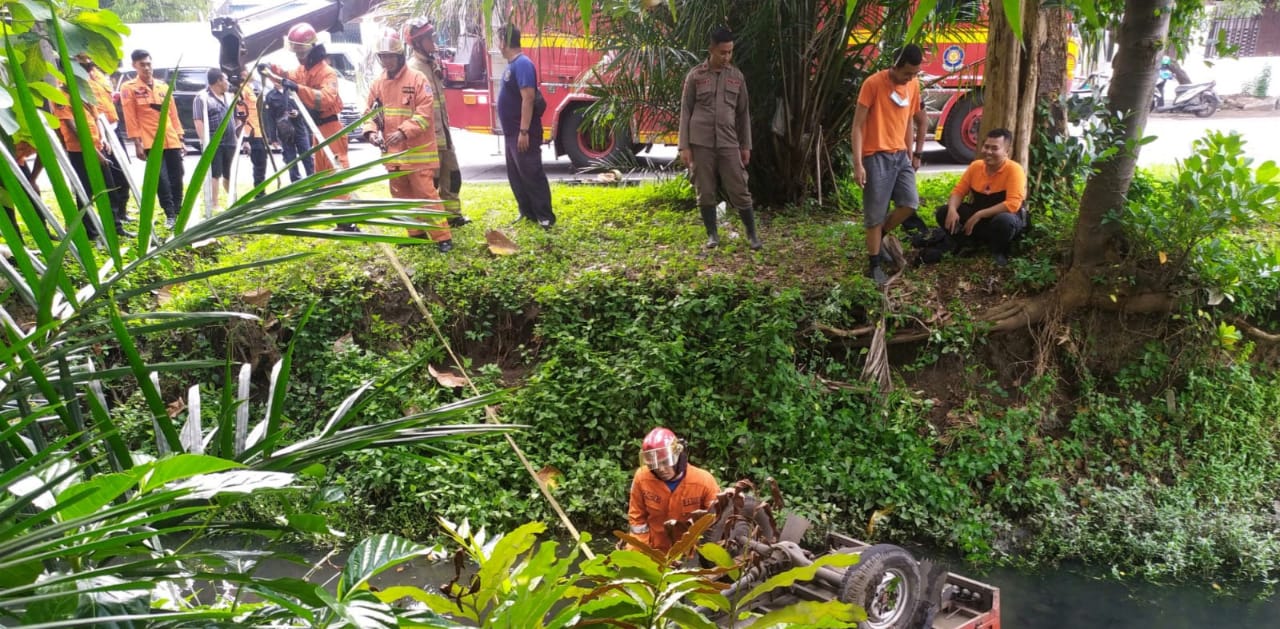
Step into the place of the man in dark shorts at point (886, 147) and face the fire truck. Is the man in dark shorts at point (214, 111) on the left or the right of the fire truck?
left

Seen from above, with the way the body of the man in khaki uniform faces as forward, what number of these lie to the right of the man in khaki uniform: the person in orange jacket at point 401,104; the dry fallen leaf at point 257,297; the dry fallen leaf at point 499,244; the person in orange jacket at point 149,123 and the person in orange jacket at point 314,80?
5

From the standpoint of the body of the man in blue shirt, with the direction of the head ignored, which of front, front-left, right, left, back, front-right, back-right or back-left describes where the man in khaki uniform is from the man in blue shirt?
back-left

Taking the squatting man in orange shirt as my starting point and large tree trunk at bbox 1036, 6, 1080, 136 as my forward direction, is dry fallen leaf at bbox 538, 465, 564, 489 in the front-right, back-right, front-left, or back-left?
back-left

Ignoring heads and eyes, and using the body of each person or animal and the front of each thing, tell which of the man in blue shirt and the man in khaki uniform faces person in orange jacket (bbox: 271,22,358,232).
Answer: the man in blue shirt

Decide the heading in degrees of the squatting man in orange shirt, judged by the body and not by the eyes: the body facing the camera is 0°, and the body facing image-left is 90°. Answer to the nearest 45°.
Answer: approximately 45°

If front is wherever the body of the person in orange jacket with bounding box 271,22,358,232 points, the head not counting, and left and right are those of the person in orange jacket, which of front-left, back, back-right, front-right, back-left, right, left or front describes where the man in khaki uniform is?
left

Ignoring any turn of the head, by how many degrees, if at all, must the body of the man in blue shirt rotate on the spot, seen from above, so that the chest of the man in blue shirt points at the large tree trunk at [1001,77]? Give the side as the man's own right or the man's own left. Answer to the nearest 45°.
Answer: approximately 135° to the man's own left

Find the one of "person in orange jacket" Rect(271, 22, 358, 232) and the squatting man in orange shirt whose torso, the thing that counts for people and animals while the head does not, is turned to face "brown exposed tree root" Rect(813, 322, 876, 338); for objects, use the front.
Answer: the squatting man in orange shirt
